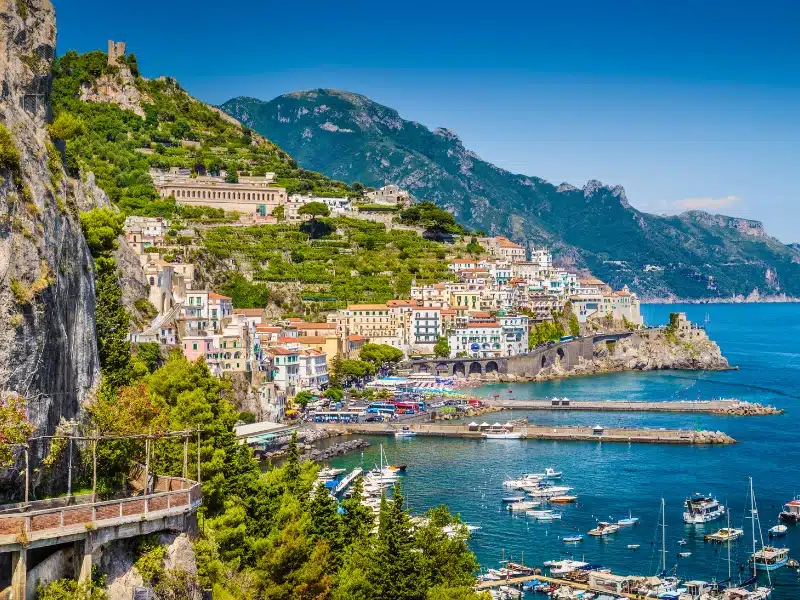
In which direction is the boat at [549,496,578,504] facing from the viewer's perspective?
to the viewer's right

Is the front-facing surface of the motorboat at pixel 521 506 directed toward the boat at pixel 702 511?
yes

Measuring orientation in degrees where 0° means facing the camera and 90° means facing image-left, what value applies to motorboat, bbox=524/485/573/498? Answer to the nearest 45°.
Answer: approximately 270°

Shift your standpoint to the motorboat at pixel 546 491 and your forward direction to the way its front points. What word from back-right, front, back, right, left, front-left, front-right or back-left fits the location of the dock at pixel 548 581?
right

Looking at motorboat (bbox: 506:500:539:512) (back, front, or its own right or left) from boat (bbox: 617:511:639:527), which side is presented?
front

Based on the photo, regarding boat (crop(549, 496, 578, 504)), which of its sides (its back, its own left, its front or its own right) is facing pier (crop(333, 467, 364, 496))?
back

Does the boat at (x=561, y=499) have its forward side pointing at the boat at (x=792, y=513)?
yes

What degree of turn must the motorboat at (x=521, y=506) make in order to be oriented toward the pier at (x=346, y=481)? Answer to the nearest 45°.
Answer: approximately 180°

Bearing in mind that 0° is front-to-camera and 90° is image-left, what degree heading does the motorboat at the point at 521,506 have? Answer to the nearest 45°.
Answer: approximately 270°
